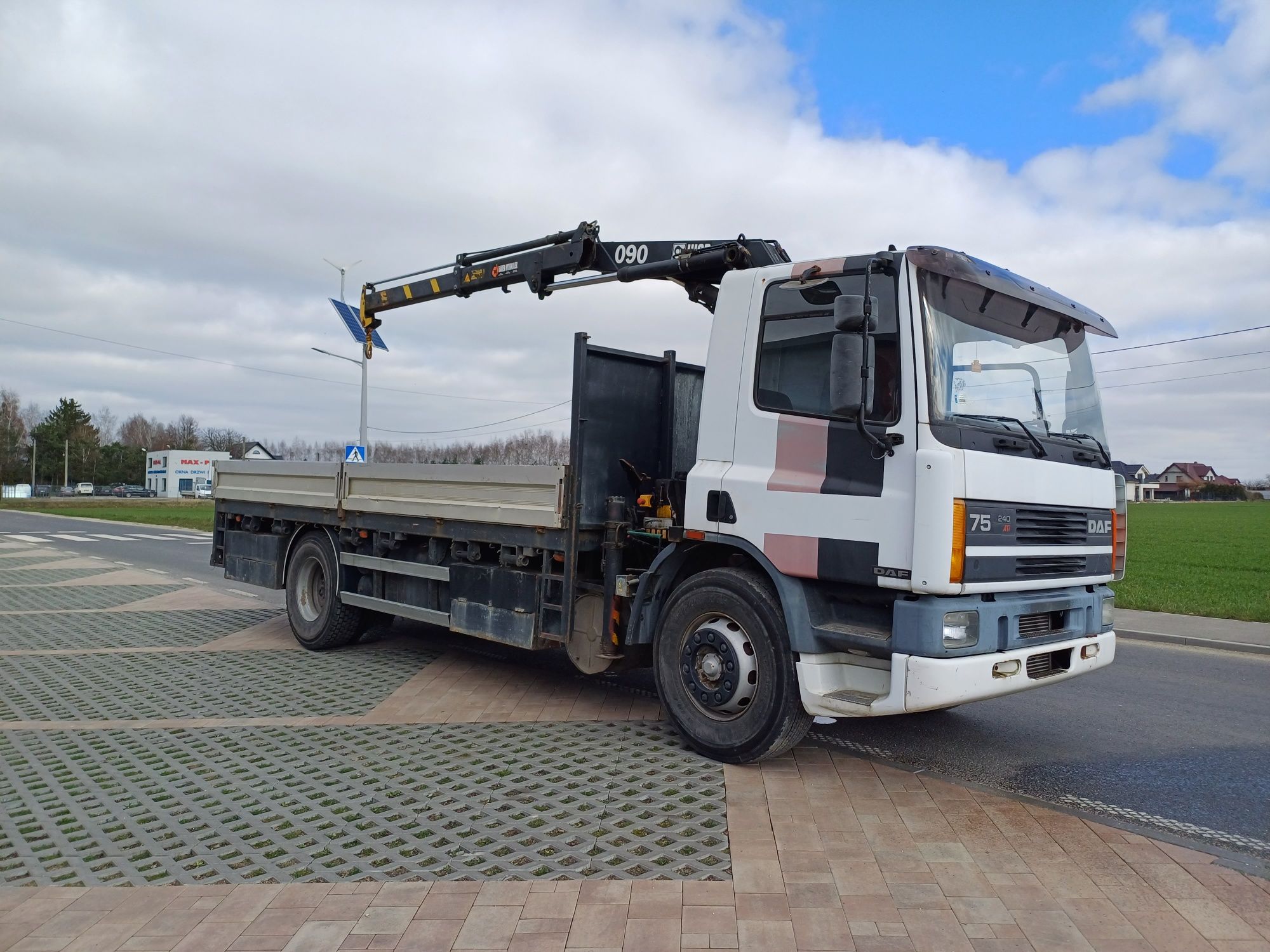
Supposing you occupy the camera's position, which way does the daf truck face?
facing the viewer and to the right of the viewer
